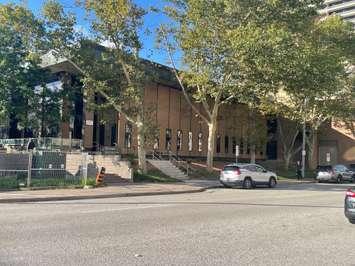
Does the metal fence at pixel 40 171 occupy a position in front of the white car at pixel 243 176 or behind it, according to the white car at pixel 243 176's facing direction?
behind

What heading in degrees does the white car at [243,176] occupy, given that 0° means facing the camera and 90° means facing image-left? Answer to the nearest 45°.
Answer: approximately 225°

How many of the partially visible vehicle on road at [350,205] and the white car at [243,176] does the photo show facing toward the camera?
0

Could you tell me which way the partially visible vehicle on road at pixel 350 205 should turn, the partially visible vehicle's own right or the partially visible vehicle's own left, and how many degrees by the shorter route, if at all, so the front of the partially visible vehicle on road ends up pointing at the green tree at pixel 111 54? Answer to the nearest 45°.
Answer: approximately 90° to the partially visible vehicle's own left

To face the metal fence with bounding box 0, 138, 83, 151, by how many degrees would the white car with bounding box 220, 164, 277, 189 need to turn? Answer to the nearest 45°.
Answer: approximately 135° to its left

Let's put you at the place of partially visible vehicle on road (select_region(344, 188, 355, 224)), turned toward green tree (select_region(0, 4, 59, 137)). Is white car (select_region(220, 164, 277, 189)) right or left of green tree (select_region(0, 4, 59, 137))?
right

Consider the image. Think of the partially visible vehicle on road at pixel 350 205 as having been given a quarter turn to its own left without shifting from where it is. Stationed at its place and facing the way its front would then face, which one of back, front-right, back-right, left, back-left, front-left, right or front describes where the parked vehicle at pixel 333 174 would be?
front-right
